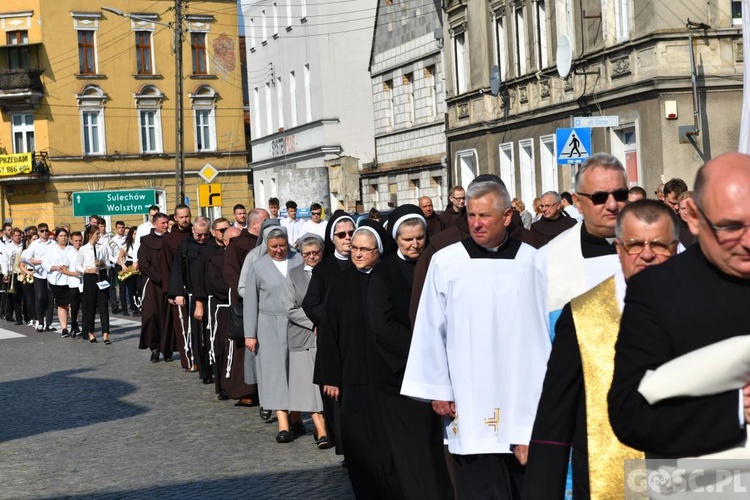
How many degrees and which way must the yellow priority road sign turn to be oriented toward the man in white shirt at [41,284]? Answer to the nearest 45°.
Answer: approximately 45° to its right

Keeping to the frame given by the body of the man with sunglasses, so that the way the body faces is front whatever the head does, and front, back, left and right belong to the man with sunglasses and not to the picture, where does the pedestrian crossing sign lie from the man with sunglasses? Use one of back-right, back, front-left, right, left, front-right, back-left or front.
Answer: back-left

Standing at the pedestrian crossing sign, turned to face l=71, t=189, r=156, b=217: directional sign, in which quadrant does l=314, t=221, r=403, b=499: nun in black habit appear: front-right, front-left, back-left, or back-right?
back-left

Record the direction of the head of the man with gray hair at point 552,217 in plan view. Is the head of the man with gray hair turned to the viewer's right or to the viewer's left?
to the viewer's left

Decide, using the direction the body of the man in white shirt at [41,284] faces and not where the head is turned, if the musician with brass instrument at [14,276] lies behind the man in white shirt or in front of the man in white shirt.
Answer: behind

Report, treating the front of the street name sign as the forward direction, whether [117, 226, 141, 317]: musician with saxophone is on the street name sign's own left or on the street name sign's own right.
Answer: on the street name sign's own right

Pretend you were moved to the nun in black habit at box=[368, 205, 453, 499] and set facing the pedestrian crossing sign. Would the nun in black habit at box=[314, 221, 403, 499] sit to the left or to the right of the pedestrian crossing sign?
left

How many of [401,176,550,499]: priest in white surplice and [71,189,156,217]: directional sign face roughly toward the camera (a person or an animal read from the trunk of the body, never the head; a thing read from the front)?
2
